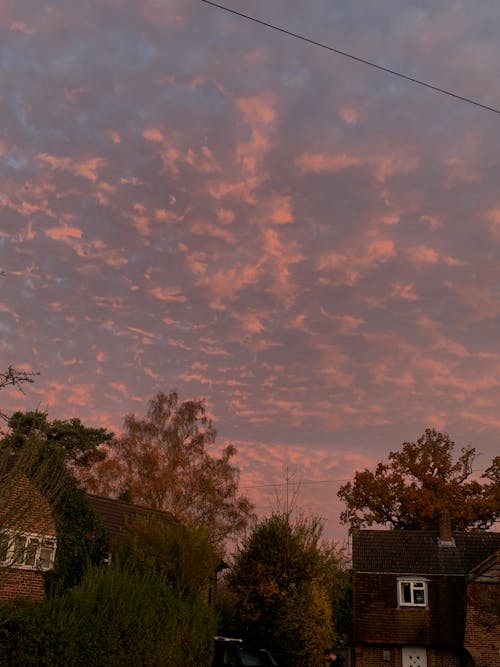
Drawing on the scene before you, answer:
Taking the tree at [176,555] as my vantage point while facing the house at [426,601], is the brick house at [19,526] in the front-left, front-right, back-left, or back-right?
back-right

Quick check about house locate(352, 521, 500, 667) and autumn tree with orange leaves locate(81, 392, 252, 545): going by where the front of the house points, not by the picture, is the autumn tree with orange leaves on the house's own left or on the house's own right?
on the house's own right

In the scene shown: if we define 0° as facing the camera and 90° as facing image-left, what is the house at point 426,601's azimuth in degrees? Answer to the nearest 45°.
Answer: approximately 0°

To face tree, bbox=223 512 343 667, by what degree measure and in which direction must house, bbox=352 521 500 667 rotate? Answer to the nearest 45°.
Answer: approximately 45° to its right

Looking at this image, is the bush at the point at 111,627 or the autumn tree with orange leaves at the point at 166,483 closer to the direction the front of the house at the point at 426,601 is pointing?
the bush

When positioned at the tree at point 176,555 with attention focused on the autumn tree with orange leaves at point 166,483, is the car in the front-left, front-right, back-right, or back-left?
back-right

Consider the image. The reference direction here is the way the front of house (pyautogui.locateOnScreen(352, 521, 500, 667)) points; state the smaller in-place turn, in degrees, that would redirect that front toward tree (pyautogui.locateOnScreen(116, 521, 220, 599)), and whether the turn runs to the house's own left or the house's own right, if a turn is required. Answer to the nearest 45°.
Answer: approximately 45° to the house's own right

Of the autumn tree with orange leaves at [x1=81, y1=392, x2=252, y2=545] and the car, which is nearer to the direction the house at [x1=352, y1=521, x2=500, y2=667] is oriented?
the car
